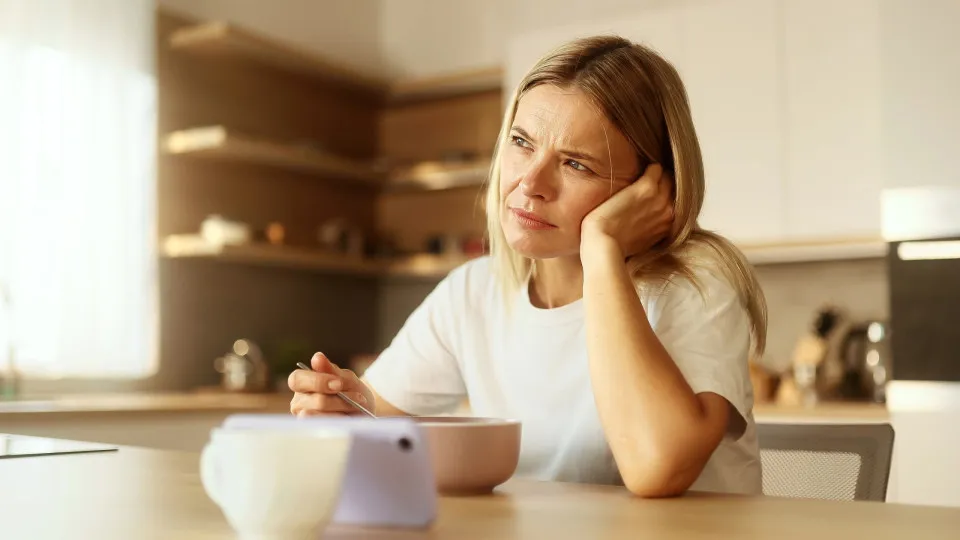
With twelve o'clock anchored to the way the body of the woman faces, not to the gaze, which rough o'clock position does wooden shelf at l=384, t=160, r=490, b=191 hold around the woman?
The wooden shelf is roughly at 4 o'clock from the woman.

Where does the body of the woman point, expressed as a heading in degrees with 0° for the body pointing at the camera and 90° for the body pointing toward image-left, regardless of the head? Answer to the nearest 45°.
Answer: approximately 45°

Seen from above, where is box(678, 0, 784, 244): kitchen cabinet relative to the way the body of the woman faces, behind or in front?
behind

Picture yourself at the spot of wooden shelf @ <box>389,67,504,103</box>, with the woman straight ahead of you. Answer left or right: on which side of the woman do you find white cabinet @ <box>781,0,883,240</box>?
left

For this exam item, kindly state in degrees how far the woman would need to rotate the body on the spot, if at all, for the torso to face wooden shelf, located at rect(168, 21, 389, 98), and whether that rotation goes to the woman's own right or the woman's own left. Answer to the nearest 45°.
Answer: approximately 90° to the woman's own right

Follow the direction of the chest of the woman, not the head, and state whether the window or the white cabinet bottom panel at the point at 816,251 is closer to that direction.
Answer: the window

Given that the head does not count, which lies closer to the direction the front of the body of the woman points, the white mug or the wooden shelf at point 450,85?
the white mug

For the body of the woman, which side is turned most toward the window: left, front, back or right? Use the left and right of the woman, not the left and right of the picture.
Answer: right
